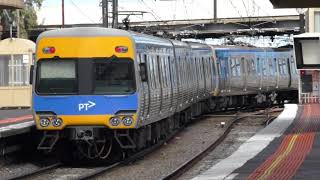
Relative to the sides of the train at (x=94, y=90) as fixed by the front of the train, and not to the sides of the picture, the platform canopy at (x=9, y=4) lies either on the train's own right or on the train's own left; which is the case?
on the train's own right

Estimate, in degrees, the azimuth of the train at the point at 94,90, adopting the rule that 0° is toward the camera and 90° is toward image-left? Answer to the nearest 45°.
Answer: approximately 45°
